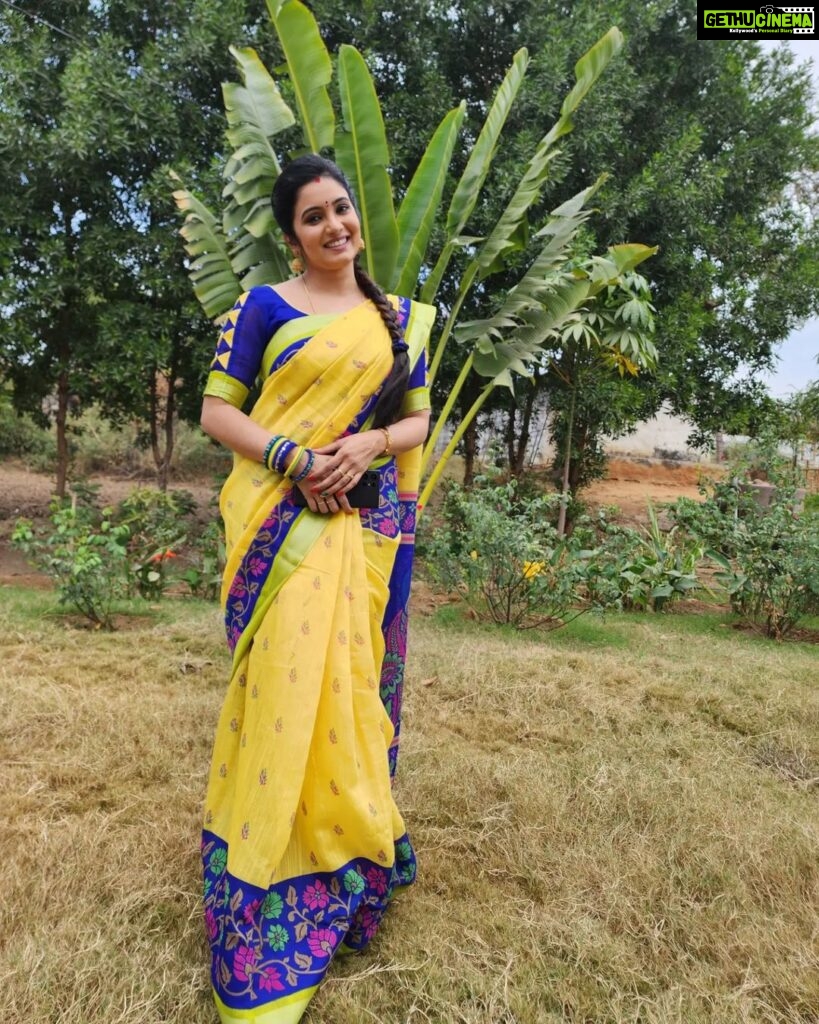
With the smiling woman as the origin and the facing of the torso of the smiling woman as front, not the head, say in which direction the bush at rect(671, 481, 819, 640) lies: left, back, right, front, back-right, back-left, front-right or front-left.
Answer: back-left

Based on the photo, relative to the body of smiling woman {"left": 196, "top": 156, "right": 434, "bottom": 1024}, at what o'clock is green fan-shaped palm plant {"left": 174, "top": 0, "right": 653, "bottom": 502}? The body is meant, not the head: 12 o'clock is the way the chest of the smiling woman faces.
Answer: The green fan-shaped palm plant is roughly at 6 o'clock from the smiling woman.

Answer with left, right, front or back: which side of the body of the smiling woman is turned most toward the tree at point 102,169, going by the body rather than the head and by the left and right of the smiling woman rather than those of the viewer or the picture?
back

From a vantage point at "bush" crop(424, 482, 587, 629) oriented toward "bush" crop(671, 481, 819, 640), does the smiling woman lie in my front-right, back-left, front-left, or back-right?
back-right

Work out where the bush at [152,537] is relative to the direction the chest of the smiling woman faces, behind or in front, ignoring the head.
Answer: behind

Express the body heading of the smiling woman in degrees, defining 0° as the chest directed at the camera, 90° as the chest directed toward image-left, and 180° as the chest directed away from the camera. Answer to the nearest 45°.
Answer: approximately 0°

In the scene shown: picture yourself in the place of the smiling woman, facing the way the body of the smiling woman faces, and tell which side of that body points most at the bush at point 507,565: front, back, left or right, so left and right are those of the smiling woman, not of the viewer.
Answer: back

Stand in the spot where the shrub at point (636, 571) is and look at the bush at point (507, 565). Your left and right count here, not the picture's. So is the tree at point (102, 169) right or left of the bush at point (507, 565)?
right
